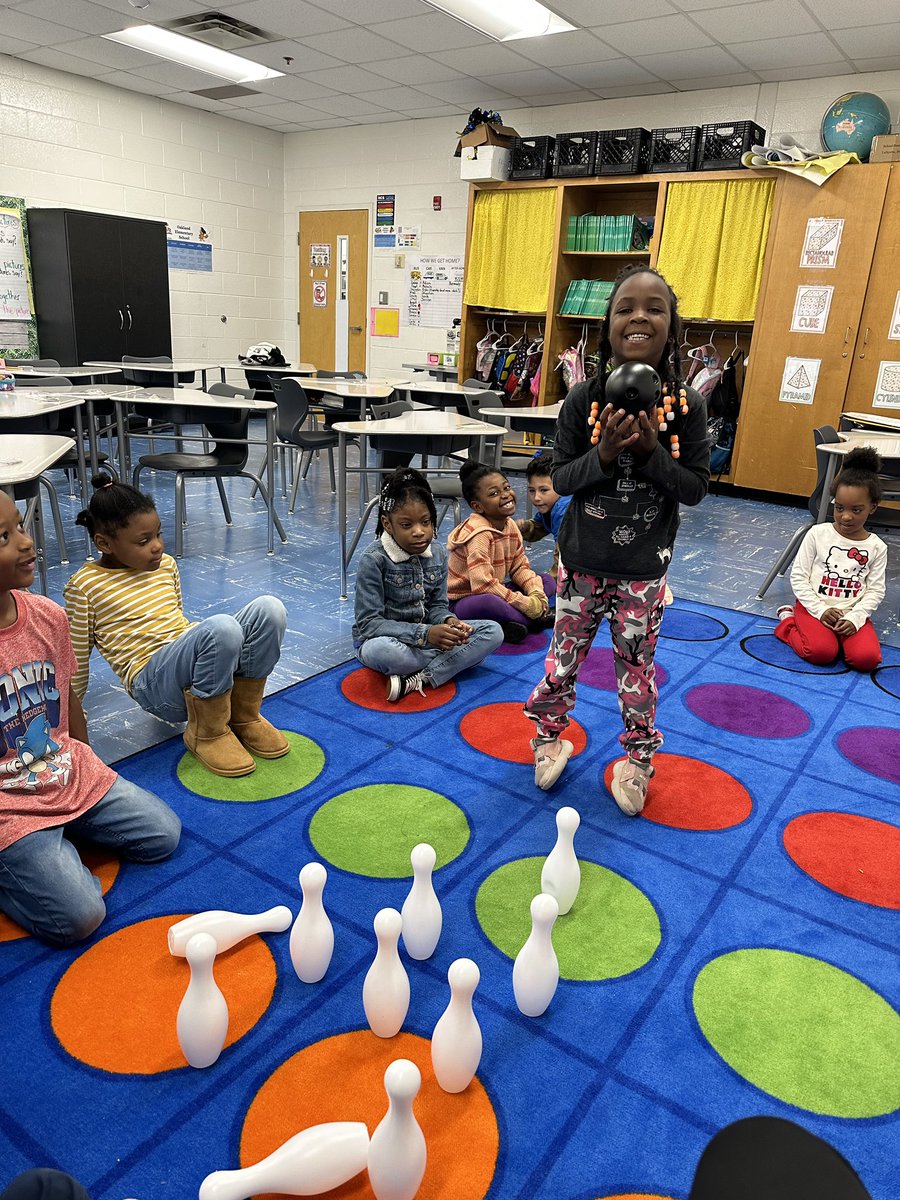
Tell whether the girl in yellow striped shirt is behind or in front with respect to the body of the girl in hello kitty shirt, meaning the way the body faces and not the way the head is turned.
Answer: in front

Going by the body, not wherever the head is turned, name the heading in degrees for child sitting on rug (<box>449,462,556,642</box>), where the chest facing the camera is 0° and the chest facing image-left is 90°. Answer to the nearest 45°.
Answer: approximately 315°

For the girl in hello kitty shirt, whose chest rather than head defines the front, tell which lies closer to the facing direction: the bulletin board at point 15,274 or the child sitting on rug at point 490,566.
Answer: the child sitting on rug

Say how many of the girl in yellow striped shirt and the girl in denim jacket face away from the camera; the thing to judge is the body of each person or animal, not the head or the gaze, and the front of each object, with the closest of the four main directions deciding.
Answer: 0

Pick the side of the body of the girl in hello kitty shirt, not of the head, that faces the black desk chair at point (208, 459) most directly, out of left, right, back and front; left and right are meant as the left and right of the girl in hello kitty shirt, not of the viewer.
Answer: right

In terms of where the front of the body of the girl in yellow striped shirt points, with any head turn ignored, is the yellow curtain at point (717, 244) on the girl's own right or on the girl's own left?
on the girl's own left

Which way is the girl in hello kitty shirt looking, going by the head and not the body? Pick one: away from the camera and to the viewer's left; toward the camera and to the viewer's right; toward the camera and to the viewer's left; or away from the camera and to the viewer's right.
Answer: toward the camera and to the viewer's left

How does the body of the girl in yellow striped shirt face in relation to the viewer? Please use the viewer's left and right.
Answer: facing the viewer and to the right of the viewer
